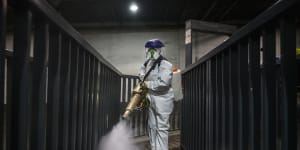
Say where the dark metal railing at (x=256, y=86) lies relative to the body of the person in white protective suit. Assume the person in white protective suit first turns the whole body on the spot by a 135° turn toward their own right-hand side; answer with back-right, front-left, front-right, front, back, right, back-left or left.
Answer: back

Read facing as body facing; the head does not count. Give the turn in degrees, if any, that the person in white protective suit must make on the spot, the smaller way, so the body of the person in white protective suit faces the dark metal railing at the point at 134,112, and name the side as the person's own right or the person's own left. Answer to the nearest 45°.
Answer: approximately 135° to the person's own right

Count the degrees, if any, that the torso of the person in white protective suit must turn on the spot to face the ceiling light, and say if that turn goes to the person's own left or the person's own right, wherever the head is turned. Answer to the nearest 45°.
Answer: approximately 135° to the person's own right

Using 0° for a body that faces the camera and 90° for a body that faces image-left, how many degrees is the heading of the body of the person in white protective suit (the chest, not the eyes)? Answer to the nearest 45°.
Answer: approximately 45°
